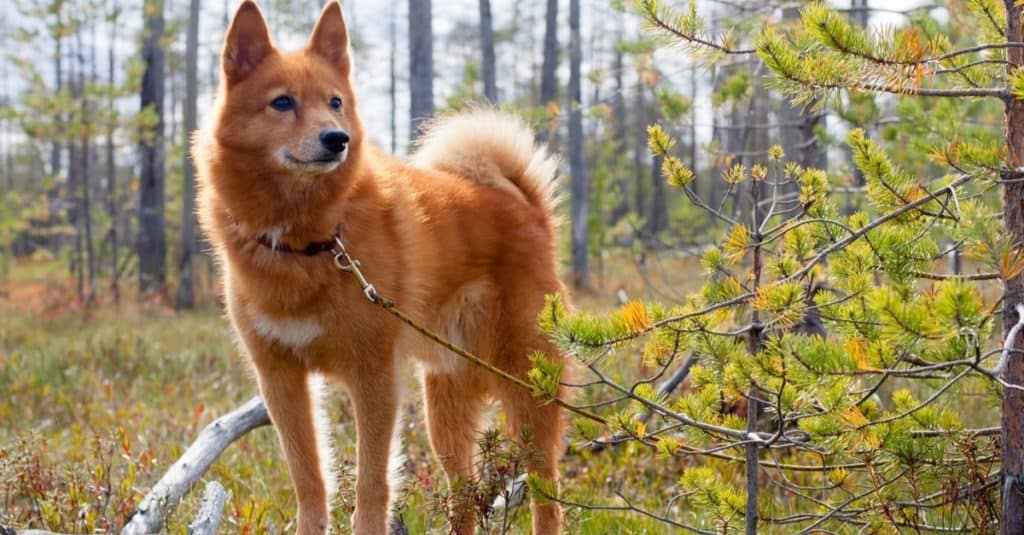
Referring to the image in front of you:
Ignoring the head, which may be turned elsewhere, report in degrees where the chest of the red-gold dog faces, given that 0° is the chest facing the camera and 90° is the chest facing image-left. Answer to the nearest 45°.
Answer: approximately 45°

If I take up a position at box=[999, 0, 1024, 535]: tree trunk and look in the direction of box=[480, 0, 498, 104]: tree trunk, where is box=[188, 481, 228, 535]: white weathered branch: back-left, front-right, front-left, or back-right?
front-left

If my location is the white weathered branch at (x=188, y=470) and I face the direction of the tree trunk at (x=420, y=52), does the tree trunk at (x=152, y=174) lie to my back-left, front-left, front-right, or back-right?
front-left

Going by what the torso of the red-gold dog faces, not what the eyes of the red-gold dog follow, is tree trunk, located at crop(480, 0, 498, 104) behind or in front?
behind

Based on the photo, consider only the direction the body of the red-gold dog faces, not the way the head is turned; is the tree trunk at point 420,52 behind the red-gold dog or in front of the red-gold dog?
behind

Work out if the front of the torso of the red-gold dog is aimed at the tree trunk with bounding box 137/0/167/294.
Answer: no

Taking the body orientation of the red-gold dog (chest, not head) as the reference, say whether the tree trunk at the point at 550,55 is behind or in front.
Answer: behind

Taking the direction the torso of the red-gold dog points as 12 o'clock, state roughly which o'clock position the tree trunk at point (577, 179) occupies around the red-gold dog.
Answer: The tree trunk is roughly at 5 o'clock from the red-gold dog.

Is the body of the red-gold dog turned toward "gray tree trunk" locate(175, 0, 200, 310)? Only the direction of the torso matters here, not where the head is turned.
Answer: no

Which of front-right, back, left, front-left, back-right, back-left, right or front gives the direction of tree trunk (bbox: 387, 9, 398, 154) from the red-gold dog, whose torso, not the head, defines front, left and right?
back-right
